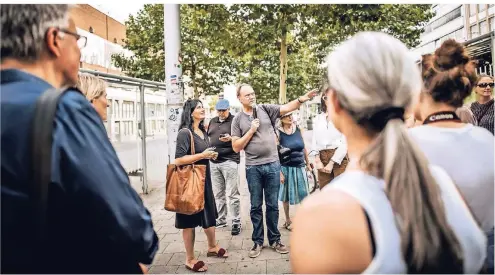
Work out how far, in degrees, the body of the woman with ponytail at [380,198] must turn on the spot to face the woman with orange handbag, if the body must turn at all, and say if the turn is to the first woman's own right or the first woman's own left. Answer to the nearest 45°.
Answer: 0° — they already face them

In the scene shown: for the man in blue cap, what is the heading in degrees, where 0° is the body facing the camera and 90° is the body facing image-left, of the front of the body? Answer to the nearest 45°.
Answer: approximately 0°

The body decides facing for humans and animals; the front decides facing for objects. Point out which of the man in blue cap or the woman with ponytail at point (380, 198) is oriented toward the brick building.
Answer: the woman with ponytail

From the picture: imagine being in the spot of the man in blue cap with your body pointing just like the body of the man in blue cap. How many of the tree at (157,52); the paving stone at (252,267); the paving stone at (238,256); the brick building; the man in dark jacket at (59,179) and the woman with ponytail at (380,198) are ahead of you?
4

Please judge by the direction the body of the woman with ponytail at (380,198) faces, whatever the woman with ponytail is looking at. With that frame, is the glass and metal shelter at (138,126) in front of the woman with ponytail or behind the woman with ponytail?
in front

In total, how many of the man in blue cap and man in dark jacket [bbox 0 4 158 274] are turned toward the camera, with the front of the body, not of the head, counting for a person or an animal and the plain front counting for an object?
1

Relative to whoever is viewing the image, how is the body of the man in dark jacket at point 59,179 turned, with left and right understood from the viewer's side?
facing away from the viewer and to the right of the viewer

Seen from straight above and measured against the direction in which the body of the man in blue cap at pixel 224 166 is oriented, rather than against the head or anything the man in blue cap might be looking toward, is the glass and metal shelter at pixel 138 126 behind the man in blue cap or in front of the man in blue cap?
behind

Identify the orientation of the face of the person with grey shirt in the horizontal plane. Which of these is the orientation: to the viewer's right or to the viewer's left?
to the viewer's right

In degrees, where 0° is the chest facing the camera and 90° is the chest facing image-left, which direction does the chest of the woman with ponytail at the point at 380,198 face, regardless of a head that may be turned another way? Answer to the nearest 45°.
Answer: approximately 135°

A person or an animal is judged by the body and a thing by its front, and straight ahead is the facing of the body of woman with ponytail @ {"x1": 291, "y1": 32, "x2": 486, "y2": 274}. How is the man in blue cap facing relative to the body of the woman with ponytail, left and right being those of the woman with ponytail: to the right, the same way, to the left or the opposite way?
the opposite way

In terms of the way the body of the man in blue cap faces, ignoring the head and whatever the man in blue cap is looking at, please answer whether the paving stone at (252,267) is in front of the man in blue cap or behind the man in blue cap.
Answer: in front
